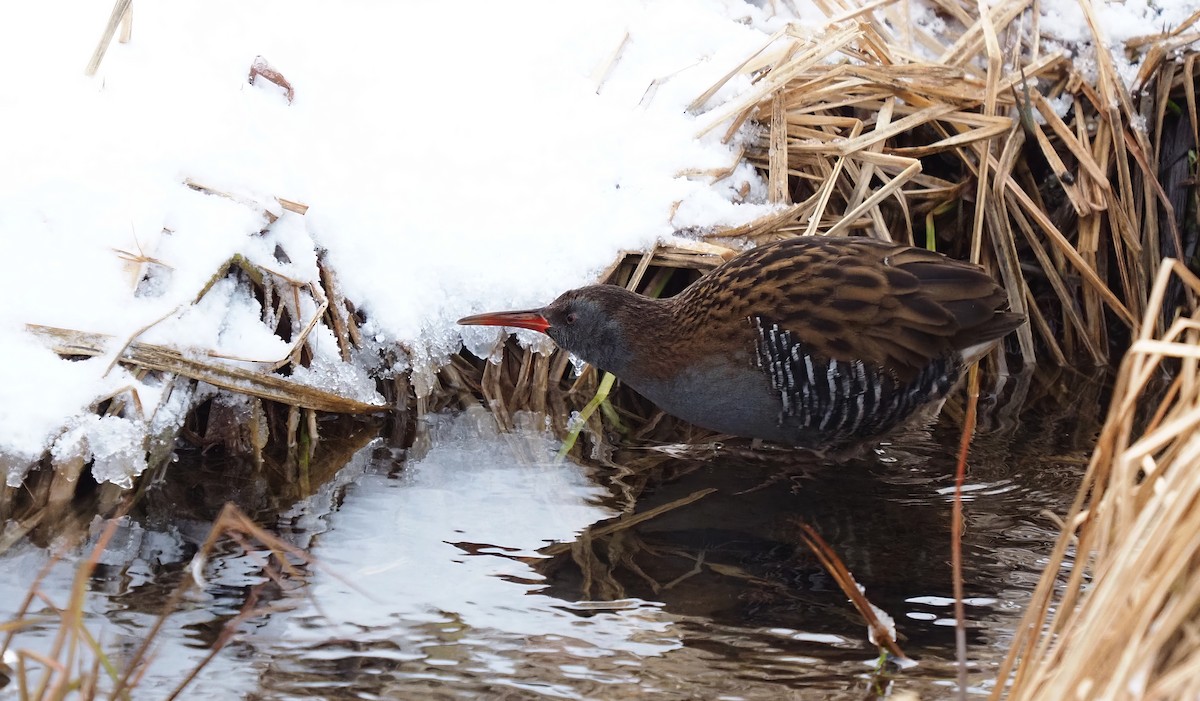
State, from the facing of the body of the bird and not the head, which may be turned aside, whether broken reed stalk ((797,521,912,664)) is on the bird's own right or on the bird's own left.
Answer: on the bird's own left

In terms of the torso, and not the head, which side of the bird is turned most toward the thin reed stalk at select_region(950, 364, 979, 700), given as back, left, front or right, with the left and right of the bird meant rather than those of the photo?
left

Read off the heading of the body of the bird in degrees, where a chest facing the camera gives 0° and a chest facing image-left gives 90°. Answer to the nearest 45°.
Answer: approximately 90°

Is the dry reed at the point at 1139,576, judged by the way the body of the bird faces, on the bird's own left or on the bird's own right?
on the bird's own left
